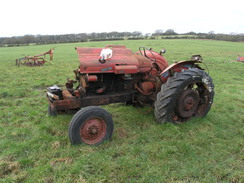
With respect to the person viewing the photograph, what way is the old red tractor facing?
facing the viewer and to the left of the viewer
